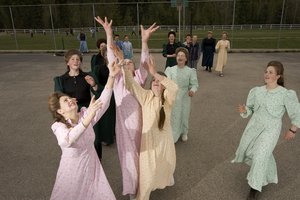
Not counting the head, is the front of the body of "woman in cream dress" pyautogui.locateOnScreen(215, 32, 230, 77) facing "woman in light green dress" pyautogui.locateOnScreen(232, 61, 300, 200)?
yes

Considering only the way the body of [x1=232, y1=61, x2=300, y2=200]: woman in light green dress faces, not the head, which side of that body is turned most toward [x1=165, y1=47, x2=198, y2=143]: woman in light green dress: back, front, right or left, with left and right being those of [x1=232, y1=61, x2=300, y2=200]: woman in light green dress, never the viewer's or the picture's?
right

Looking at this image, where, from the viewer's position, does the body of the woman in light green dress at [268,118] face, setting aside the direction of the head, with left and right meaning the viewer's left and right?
facing the viewer and to the left of the viewer

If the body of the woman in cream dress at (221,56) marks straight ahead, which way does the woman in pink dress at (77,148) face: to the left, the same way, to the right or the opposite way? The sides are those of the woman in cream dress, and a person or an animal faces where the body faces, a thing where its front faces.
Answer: to the left

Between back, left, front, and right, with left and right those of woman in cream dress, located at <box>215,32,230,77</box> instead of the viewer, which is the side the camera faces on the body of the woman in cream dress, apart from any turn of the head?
front

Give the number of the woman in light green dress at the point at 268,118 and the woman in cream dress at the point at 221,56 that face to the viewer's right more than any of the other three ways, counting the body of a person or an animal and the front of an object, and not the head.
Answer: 0

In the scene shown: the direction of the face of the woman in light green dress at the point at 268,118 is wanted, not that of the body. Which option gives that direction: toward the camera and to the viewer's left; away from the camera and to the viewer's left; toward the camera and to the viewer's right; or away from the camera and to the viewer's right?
toward the camera and to the viewer's left

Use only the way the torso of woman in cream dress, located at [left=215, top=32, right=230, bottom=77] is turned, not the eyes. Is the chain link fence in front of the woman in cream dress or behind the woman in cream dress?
behind

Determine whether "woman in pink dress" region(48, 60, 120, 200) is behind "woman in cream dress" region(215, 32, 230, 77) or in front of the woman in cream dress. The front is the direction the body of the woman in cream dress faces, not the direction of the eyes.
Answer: in front

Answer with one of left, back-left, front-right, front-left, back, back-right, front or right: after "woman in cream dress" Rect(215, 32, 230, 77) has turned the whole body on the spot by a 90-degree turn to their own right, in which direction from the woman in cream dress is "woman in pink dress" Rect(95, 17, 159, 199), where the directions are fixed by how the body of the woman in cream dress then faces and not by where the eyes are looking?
left

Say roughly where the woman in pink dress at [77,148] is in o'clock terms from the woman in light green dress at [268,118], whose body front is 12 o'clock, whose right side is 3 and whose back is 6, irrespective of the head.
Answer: The woman in pink dress is roughly at 12 o'clock from the woman in light green dress.

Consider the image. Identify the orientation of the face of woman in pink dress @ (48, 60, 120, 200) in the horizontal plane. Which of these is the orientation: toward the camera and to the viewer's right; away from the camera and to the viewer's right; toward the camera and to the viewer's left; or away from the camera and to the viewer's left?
toward the camera and to the viewer's right

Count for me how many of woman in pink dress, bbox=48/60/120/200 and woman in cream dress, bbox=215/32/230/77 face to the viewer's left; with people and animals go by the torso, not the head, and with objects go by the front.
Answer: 0
